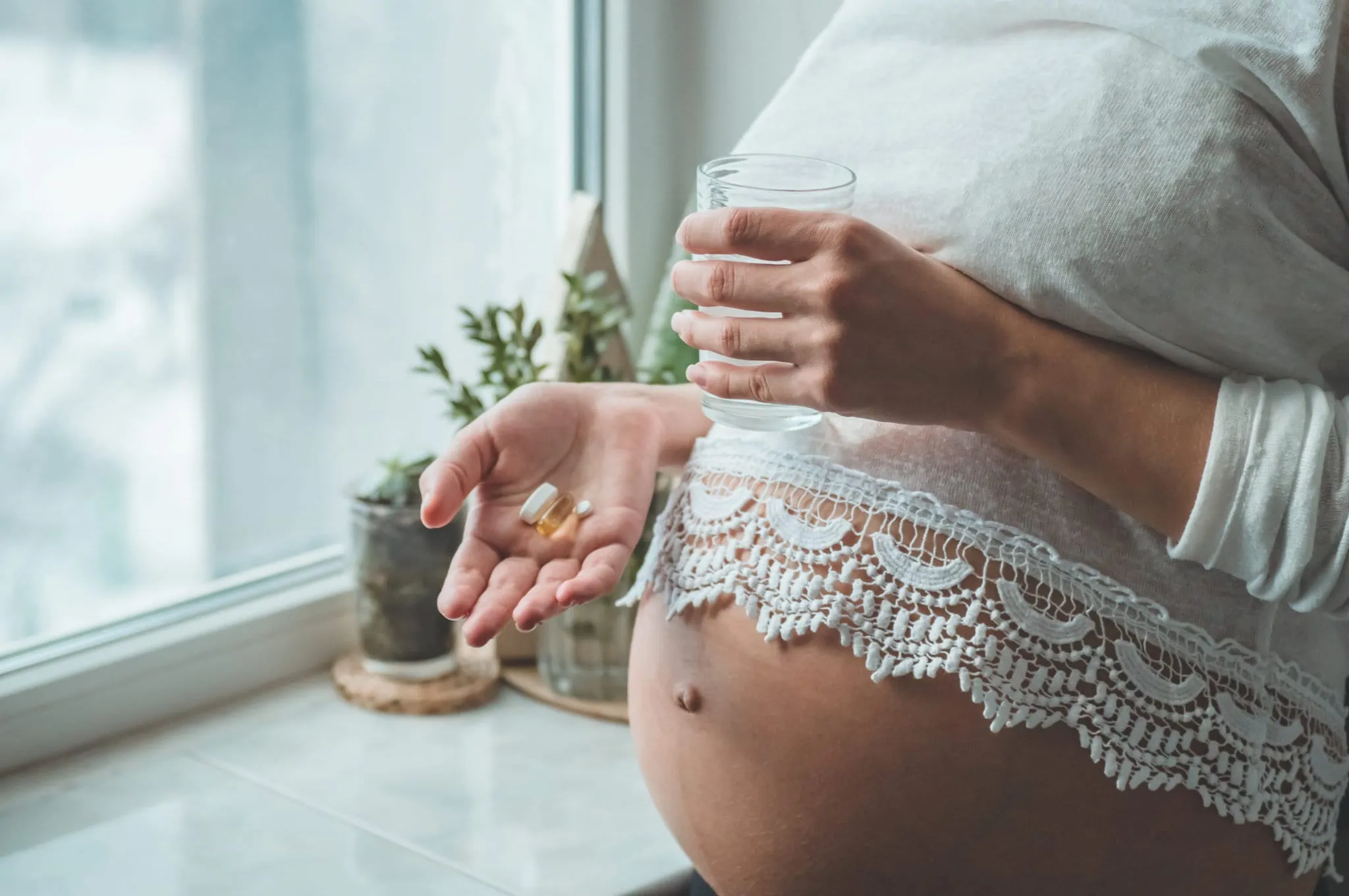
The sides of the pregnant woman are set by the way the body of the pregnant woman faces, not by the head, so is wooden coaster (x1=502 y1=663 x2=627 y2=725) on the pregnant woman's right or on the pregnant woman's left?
on the pregnant woman's right

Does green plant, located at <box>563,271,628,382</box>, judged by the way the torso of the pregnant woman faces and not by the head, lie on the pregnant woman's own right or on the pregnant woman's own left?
on the pregnant woman's own right

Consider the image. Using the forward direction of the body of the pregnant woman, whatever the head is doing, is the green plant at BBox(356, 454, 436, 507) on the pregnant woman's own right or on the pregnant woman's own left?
on the pregnant woman's own right

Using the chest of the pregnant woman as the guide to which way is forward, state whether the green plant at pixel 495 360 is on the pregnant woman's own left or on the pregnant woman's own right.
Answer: on the pregnant woman's own right

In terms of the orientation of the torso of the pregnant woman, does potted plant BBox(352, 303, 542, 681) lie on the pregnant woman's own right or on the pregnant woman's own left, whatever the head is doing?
on the pregnant woman's own right
